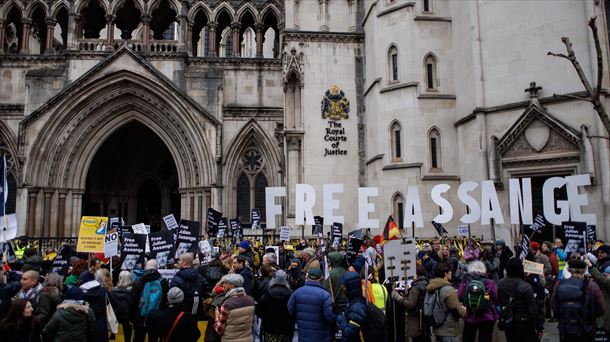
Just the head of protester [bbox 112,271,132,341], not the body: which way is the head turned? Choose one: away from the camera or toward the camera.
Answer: away from the camera

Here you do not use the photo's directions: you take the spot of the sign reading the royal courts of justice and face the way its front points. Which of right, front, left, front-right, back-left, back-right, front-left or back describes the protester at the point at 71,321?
front

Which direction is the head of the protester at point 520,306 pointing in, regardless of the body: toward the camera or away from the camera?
away from the camera

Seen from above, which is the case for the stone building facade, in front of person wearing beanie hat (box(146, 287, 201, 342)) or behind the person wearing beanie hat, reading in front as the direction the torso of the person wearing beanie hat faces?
in front

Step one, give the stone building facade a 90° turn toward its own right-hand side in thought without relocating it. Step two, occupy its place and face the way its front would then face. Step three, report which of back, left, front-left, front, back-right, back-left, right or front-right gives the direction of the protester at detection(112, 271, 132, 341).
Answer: left

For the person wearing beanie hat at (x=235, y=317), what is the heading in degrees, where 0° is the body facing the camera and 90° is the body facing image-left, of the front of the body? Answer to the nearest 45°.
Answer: approximately 135°

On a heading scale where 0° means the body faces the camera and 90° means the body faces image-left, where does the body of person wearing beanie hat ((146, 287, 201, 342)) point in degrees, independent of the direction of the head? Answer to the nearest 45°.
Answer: approximately 180°

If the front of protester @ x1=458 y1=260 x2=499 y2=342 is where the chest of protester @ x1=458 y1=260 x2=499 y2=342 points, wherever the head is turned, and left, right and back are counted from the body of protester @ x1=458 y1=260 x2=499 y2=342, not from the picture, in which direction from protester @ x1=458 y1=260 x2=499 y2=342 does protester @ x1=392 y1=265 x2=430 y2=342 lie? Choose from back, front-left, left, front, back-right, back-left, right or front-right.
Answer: left

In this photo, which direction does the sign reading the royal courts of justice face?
toward the camera

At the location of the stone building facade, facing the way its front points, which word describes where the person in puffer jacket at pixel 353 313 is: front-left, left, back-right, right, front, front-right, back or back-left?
front

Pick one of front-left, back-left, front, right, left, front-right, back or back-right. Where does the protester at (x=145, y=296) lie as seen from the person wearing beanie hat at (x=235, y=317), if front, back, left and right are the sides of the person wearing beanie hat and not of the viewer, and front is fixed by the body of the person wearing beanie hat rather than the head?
front

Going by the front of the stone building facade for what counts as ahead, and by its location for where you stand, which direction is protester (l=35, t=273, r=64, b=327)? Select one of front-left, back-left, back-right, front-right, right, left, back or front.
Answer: front

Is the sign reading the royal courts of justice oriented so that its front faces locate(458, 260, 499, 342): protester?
yes

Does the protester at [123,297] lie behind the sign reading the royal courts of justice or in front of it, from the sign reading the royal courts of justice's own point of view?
in front

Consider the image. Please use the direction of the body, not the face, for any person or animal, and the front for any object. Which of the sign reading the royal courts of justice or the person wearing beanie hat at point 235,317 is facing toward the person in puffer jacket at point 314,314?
the sign reading the royal courts of justice

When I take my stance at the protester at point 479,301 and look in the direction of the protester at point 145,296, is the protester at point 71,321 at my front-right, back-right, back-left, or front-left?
front-left

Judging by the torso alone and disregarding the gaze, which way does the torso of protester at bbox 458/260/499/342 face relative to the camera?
away from the camera

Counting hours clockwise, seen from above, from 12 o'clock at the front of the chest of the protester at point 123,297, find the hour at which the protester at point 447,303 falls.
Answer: the protester at point 447,303 is roughly at 4 o'clock from the protester at point 123,297.

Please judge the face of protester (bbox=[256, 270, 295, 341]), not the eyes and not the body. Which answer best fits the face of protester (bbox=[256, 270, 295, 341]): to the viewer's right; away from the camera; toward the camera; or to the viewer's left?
away from the camera
